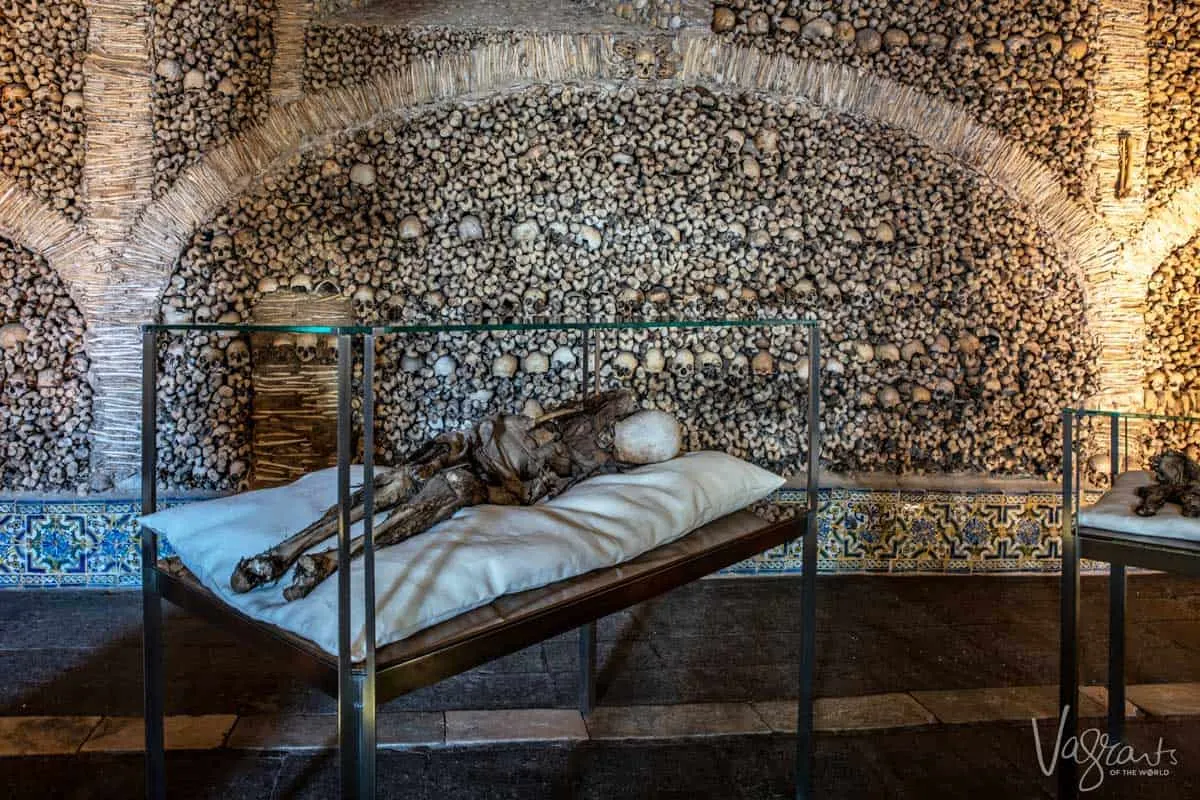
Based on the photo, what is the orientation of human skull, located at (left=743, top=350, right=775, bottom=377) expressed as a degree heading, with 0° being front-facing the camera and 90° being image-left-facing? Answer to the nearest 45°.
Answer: approximately 0°

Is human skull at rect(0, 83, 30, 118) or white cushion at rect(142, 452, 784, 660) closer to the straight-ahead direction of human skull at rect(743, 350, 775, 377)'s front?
the white cushion

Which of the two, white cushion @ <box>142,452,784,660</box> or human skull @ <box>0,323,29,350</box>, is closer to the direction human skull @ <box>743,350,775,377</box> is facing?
the white cushion

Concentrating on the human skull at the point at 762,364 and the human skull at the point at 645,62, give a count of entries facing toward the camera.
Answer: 2

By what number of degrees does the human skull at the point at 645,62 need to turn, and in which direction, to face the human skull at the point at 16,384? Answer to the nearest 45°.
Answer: approximately 90° to its right

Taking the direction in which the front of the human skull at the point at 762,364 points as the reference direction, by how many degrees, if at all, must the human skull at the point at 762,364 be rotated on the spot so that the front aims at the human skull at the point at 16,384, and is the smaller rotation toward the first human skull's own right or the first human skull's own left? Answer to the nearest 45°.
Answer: approximately 90° to the first human skull's own right
